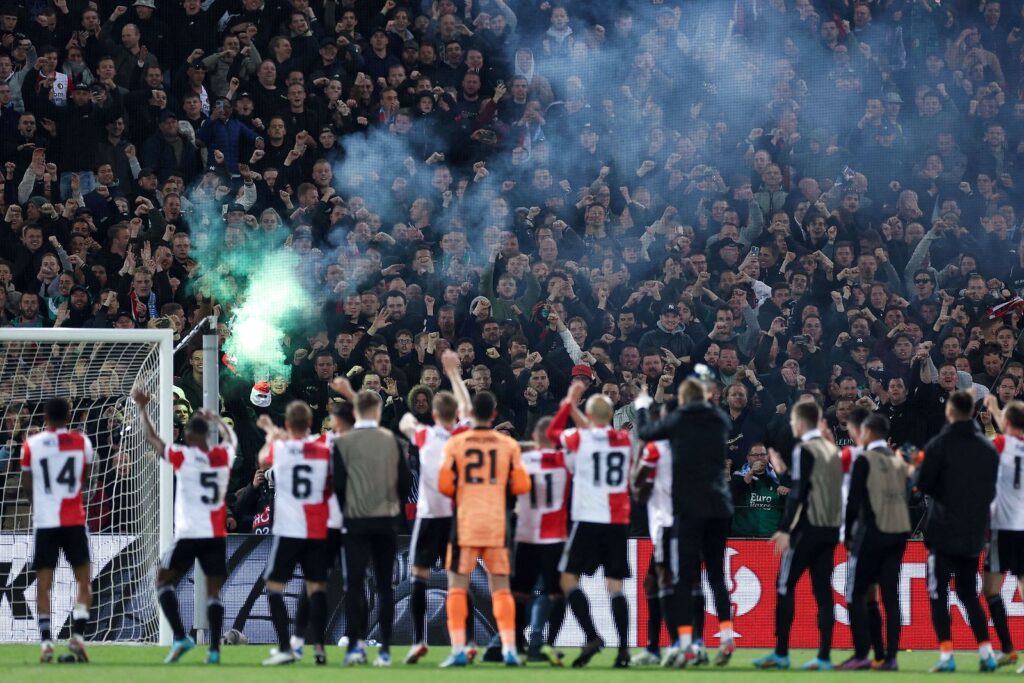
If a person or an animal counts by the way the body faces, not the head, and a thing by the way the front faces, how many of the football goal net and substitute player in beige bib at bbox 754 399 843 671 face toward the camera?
1

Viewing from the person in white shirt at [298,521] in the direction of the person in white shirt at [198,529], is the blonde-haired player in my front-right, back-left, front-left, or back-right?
back-right

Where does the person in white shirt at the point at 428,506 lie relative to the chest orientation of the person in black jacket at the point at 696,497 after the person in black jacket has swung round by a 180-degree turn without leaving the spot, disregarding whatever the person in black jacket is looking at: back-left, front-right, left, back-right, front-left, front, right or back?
right

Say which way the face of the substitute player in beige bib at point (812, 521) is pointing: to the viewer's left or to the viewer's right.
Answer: to the viewer's left

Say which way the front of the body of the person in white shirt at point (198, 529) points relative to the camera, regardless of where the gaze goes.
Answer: away from the camera

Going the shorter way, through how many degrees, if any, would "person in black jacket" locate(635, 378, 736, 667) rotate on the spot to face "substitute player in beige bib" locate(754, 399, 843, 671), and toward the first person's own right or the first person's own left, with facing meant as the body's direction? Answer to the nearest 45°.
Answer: approximately 90° to the first person's own right

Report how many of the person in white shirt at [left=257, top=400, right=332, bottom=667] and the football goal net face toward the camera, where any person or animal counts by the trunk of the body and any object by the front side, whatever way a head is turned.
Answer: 1

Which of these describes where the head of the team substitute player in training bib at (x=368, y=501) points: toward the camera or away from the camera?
away from the camera

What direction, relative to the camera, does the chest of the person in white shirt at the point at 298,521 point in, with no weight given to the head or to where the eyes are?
away from the camera

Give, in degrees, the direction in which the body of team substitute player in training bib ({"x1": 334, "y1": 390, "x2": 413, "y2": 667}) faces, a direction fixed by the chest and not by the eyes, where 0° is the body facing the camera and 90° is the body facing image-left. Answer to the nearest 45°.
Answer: approximately 180°

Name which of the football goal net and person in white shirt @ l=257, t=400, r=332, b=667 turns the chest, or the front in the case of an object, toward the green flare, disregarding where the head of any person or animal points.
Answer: the person in white shirt

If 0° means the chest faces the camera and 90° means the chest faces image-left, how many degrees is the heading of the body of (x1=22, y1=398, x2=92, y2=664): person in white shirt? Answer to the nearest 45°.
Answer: approximately 180°

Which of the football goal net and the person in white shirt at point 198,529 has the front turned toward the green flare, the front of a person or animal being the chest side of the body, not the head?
the person in white shirt

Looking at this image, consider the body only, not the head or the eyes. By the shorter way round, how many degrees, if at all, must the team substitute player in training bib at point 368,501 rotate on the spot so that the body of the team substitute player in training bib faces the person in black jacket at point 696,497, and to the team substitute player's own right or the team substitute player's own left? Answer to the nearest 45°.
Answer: approximately 90° to the team substitute player's own right

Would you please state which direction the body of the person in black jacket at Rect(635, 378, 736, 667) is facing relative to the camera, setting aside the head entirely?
away from the camera

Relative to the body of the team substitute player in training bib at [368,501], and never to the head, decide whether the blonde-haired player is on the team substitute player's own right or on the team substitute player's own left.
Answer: on the team substitute player's own right
